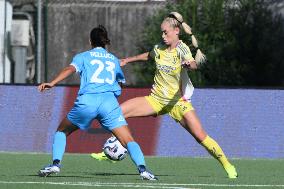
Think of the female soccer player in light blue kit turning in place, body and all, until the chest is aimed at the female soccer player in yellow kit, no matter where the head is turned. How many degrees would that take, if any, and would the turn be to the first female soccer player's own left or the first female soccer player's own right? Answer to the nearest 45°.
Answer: approximately 45° to the first female soccer player's own right

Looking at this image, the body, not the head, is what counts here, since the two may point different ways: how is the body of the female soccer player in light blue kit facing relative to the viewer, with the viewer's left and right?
facing away from the viewer

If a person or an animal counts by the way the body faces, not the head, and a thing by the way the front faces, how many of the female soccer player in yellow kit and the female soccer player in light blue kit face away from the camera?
1

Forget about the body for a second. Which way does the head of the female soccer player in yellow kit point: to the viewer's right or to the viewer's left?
to the viewer's left

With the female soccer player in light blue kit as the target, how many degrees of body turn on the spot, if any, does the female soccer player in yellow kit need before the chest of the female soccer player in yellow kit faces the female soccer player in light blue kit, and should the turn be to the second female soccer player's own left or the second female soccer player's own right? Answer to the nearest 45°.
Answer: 0° — they already face them

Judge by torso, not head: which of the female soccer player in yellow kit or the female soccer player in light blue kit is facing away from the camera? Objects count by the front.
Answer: the female soccer player in light blue kit
